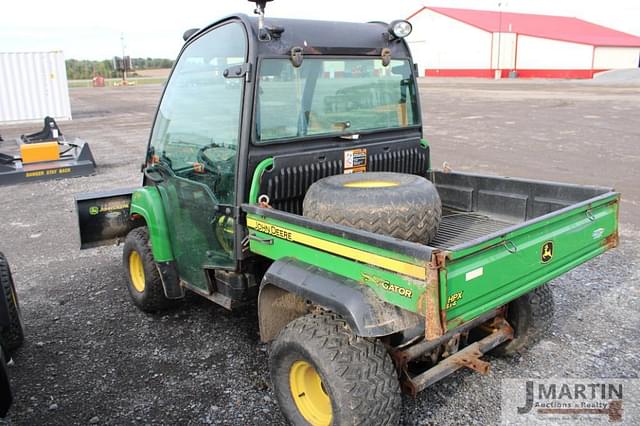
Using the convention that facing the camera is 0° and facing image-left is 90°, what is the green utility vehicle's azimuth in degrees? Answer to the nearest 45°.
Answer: approximately 135°
